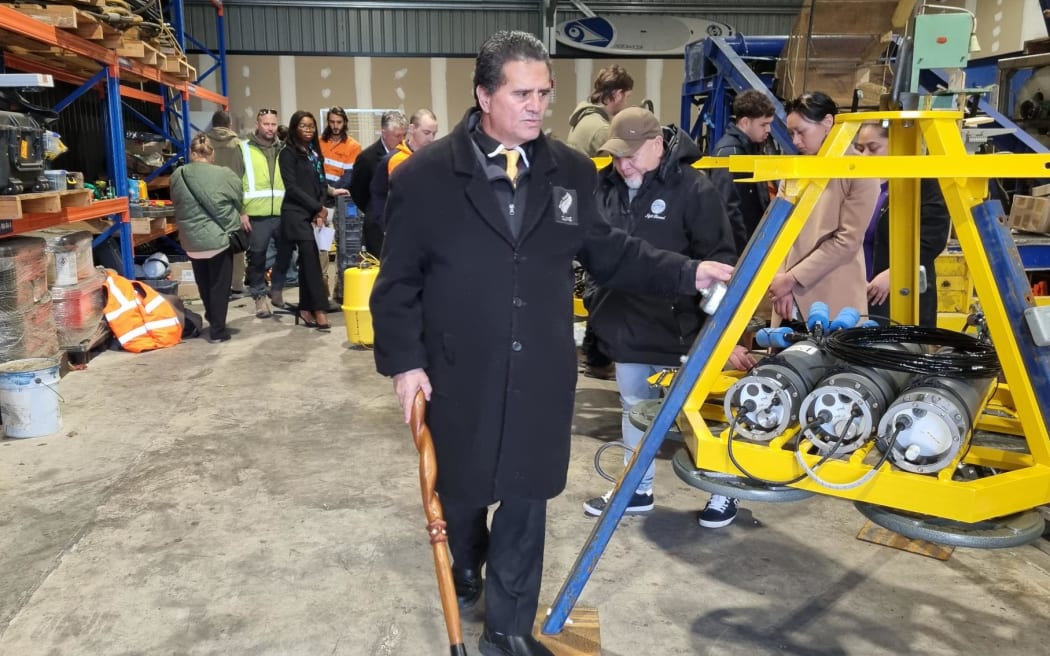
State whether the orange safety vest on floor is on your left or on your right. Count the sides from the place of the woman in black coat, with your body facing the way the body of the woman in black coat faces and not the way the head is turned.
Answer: on your right

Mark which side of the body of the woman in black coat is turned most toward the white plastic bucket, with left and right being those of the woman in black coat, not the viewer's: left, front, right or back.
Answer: right

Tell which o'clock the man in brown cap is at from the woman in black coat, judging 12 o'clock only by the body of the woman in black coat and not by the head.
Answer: The man in brown cap is roughly at 1 o'clock from the woman in black coat.

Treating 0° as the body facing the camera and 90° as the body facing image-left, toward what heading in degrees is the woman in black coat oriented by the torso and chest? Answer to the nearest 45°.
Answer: approximately 315°

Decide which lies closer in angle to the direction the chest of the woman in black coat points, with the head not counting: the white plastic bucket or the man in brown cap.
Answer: the man in brown cap
